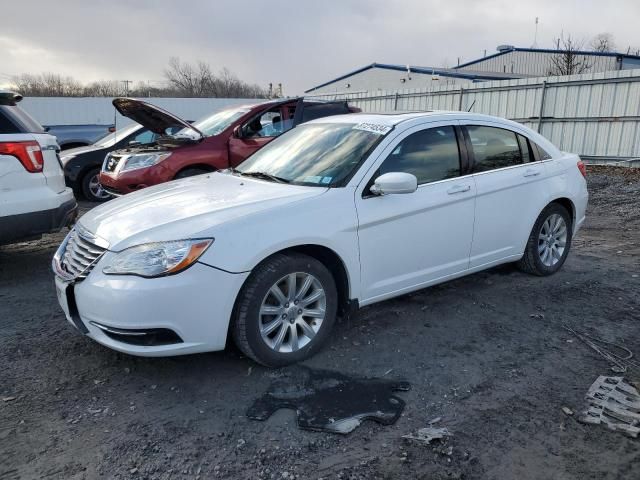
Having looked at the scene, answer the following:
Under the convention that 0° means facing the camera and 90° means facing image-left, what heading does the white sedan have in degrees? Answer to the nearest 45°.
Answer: approximately 45°

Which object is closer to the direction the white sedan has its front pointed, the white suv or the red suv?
the white suv

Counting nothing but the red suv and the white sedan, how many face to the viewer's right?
0

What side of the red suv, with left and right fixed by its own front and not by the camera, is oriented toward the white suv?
front

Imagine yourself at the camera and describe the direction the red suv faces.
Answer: facing the viewer and to the left of the viewer

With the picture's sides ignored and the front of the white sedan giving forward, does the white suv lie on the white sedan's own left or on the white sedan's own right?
on the white sedan's own right

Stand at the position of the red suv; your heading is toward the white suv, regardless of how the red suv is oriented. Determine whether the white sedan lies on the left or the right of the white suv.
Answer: left

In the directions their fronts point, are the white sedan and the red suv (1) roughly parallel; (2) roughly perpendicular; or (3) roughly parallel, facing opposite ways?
roughly parallel

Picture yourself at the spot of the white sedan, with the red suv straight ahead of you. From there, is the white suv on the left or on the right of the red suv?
left

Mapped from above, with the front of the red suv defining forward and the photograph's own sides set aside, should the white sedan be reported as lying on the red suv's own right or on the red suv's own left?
on the red suv's own left

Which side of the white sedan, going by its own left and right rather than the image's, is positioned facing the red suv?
right
